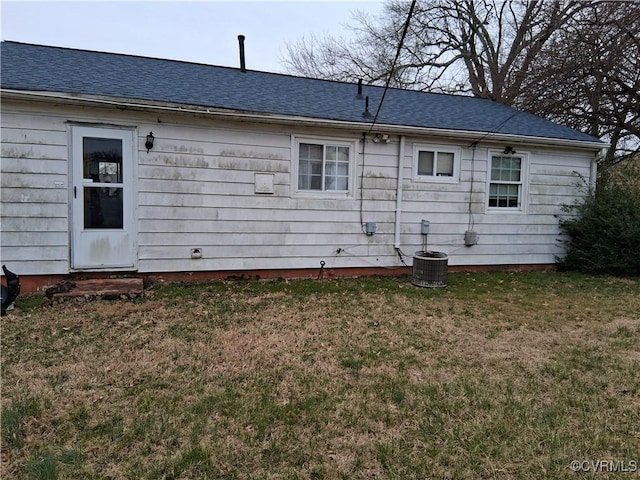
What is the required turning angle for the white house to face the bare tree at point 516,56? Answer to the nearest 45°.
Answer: approximately 45° to its right

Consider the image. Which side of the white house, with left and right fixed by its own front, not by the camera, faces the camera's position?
back

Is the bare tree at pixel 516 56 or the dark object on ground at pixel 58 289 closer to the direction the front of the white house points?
the dark object on ground
